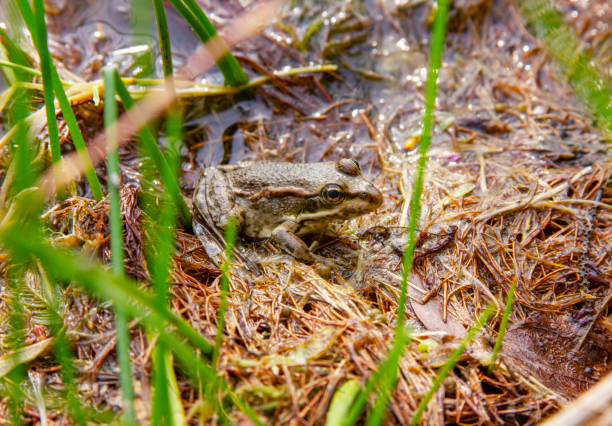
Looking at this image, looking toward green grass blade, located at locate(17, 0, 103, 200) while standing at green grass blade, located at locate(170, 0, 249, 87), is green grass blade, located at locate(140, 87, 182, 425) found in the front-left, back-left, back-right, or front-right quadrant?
front-left

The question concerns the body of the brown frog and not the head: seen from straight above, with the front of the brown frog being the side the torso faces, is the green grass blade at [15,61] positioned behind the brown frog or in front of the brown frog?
behind

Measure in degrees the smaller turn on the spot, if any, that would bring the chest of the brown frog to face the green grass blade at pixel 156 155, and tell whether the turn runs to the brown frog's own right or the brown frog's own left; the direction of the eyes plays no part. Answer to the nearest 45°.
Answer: approximately 135° to the brown frog's own right

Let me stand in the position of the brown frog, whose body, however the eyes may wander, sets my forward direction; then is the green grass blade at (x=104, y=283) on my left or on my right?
on my right

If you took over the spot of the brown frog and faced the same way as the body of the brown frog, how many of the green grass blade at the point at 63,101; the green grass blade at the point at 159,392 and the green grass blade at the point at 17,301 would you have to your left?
0

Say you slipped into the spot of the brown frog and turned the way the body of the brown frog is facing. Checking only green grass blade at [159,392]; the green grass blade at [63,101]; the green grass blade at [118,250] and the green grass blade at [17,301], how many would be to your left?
0

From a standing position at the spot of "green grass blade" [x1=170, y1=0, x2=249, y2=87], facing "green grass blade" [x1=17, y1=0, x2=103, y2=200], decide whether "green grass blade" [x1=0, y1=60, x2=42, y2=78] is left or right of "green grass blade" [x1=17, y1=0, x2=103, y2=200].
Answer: right

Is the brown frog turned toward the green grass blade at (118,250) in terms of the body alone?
no

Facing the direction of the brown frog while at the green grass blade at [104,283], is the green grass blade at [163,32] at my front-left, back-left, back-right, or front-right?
front-left

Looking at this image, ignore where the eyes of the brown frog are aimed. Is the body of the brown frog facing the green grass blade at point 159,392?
no

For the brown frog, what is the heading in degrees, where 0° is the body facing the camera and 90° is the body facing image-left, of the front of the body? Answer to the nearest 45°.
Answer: approximately 270°
